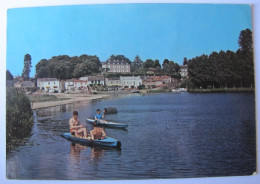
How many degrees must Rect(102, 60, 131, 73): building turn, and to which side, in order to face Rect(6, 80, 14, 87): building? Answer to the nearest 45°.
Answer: approximately 90° to its right

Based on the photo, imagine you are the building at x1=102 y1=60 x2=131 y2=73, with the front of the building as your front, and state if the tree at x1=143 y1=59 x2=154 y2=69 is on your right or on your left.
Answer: on your left

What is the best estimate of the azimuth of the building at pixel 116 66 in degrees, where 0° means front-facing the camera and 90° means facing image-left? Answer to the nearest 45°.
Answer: approximately 0°

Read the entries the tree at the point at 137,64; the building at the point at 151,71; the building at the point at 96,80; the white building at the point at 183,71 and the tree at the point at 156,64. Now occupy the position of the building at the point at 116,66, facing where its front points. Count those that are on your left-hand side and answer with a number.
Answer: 4

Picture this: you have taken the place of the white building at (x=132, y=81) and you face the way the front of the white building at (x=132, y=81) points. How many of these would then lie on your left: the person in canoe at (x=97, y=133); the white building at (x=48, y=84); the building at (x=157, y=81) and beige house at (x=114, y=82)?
1

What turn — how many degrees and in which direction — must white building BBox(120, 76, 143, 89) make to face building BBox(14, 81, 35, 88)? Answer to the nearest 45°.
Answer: approximately 90° to its right

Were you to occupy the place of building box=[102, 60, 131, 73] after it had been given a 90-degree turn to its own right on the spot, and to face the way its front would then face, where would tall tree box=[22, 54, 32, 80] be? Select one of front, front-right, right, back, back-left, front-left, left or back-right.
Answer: front

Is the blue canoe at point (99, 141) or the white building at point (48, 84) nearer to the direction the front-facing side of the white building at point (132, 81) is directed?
the blue canoe

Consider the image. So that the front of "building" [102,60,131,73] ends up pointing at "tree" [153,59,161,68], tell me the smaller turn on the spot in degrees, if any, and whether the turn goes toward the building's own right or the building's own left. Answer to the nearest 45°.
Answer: approximately 90° to the building's own left

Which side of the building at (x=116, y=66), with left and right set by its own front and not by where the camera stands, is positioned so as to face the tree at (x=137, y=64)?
left

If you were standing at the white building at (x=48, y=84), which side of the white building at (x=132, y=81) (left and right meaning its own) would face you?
right
